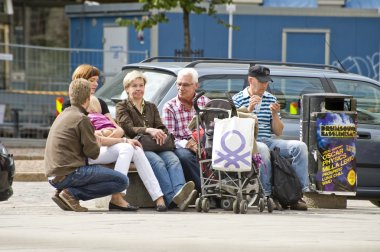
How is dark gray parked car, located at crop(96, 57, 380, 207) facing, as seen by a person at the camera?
facing away from the viewer and to the right of the viewer

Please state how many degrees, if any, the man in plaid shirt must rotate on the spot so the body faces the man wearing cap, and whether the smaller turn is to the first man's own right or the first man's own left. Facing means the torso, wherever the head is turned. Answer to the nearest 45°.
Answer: approximately 45° to the first man's own left

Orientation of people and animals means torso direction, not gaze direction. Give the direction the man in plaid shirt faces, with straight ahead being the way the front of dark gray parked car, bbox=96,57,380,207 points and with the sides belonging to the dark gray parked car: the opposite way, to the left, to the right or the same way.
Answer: to the right

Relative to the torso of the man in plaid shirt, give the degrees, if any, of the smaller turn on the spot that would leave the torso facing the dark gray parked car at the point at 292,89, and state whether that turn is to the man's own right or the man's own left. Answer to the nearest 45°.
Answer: approximately 90° to the man's own left
